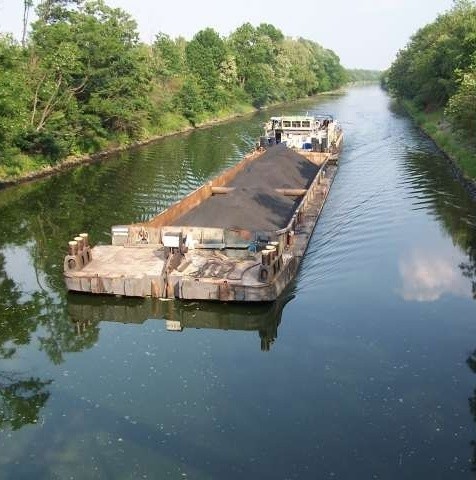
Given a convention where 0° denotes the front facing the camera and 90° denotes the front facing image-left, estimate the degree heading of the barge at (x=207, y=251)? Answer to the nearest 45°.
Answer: approximately 45°
